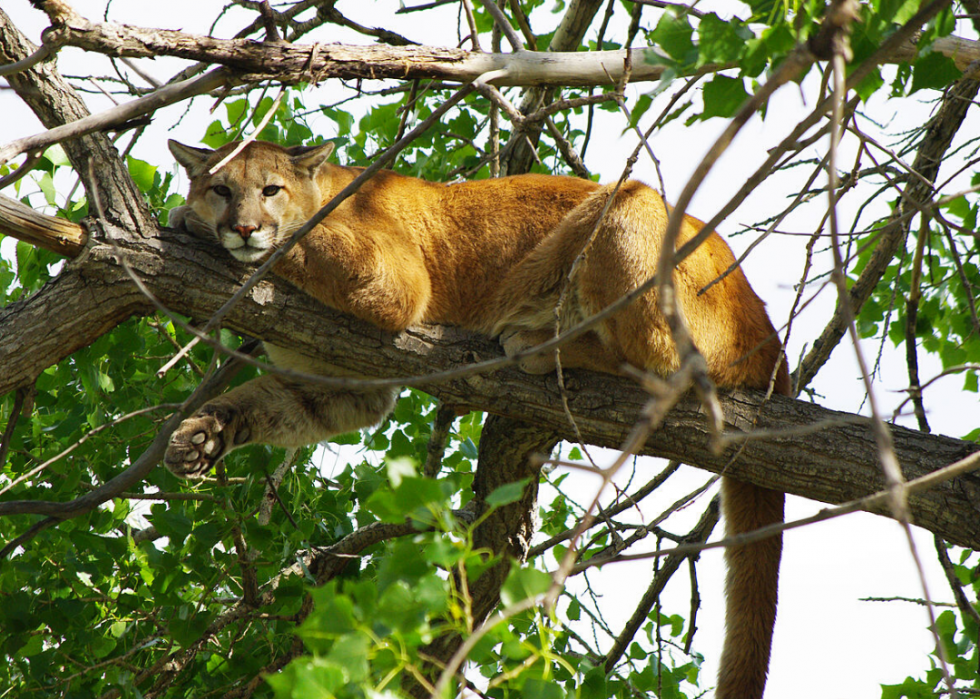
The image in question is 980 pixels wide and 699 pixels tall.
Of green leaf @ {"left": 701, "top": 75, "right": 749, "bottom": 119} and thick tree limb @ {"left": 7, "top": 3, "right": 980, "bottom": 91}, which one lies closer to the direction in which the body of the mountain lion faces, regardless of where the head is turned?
the thick tree limb

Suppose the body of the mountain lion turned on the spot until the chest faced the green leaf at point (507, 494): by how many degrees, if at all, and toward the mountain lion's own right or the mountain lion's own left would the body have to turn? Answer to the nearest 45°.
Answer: approximately 90° to the mountain lion's own left

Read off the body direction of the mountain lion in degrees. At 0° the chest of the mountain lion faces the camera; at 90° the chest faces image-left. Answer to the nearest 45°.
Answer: approximately 90°

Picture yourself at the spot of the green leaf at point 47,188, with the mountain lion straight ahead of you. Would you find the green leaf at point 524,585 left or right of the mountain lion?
right

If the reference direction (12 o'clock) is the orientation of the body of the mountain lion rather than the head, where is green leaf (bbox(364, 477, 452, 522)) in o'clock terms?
The green leaf is roughly at 9 o'clock from the mountain lion.

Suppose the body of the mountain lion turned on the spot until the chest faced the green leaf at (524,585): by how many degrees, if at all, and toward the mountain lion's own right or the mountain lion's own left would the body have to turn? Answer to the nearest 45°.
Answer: approximately 90° to the mountain lion's own left

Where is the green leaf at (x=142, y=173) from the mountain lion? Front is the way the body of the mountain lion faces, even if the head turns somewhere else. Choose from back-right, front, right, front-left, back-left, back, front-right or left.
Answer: front

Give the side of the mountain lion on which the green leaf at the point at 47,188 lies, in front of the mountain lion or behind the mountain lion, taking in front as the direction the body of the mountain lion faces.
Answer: in front
